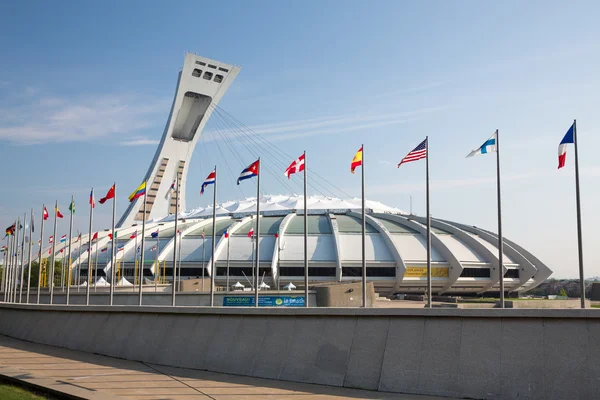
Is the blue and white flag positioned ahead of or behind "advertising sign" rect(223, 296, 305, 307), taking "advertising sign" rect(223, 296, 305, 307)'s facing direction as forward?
ahead

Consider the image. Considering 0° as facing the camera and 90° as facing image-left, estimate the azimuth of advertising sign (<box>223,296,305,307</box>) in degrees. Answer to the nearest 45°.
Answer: approximately 0°

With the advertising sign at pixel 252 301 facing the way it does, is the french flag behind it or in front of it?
in front

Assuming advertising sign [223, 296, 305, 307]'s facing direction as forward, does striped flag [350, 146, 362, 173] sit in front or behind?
in front

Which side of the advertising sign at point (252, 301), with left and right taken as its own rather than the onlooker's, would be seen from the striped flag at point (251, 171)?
front

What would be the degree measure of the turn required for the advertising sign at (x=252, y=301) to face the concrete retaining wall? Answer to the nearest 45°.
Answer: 0° — it already faces it
